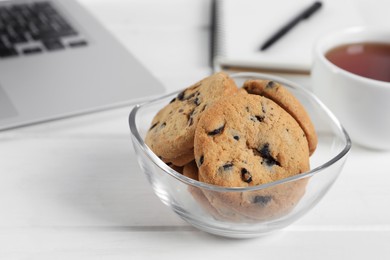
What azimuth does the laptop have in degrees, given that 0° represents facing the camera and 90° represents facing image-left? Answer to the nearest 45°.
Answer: approximately 315°

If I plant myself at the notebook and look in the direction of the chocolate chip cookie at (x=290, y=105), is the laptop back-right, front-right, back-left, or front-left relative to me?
front-right
